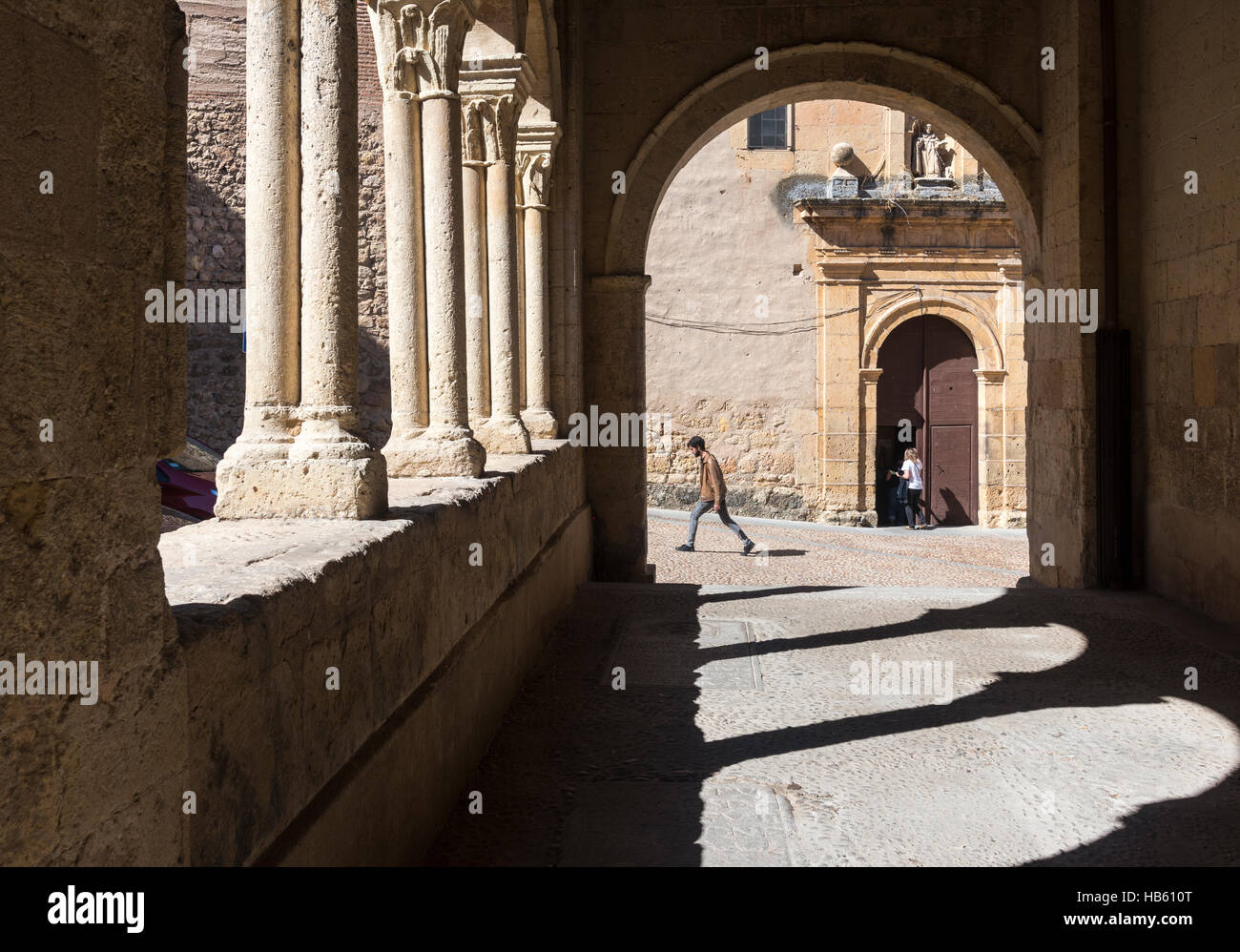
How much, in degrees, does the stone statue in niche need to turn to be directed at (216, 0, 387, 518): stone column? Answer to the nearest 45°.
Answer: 0° — it already faces it

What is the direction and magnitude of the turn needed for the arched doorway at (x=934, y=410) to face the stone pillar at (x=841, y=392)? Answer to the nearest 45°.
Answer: approximately 45° to its right

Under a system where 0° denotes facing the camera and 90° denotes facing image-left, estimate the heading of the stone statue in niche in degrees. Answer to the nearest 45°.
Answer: approximately 0°
